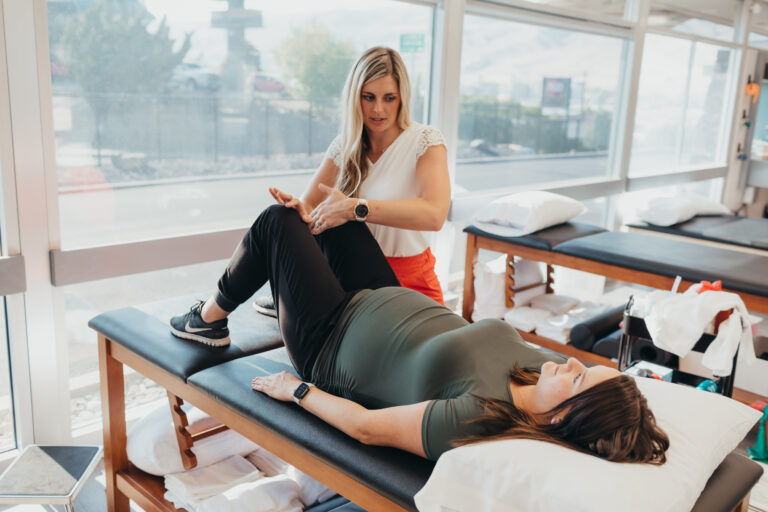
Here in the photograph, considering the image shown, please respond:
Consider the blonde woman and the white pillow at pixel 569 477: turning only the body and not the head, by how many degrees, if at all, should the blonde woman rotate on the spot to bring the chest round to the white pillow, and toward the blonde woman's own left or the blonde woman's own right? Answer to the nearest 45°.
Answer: approximately 45° to the blonde woman's own left

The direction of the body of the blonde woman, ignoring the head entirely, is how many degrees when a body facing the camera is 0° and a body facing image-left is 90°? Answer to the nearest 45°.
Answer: approximately 45°

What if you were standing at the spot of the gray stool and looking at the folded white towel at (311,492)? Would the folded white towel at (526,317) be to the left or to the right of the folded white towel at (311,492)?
left

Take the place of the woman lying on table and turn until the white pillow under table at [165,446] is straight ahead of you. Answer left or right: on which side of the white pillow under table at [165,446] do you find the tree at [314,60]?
right

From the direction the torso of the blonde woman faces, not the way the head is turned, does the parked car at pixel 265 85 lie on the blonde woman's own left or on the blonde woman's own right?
on the blonde woman's own right

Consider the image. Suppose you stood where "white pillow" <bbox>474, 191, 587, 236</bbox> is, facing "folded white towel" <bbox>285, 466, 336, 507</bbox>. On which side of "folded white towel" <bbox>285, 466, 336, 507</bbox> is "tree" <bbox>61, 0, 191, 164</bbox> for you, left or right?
right
